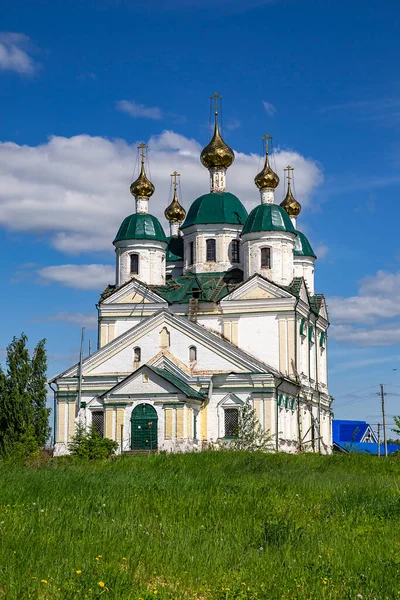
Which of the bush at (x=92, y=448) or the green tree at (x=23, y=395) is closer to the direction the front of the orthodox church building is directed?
the bush

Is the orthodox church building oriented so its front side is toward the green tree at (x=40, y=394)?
no

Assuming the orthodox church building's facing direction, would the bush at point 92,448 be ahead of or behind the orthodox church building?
ahead

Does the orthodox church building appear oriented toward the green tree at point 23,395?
no

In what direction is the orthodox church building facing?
toward the camera

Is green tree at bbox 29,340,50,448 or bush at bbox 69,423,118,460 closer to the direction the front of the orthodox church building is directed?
the bush
